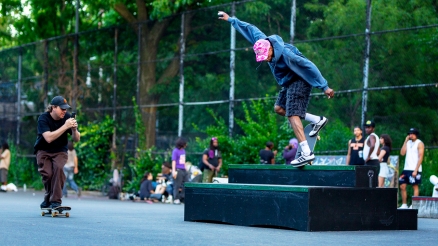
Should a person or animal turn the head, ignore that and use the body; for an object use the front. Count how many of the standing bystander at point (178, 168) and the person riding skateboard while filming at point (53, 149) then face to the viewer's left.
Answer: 0

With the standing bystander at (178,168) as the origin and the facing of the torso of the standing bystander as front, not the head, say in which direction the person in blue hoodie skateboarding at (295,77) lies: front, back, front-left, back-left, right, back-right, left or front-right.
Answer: front-right

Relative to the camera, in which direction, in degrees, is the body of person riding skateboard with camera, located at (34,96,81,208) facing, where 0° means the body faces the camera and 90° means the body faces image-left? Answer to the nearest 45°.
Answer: approximately 315°

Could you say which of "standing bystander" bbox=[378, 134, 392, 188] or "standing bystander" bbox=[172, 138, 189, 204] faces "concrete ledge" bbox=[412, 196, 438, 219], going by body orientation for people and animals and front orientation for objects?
"standing bystander" bbox=[172, 138, 189, 204]

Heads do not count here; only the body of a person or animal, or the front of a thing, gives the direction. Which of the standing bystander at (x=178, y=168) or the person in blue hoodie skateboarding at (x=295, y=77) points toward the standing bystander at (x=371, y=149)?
the standing bystander at (x=178, y=168)

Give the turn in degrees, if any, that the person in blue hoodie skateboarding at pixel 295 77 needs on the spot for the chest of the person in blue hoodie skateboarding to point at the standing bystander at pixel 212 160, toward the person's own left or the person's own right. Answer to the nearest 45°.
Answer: approximately 135° to the person's own right

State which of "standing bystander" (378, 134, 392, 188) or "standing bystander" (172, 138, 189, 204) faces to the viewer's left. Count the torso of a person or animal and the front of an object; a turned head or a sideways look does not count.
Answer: "standing bystander" (378, 134, 392, 188)

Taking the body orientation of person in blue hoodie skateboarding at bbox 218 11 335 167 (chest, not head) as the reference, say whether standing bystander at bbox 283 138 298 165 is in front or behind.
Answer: behind

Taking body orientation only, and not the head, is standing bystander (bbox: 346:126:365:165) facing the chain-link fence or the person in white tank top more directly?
the person in white tank top
